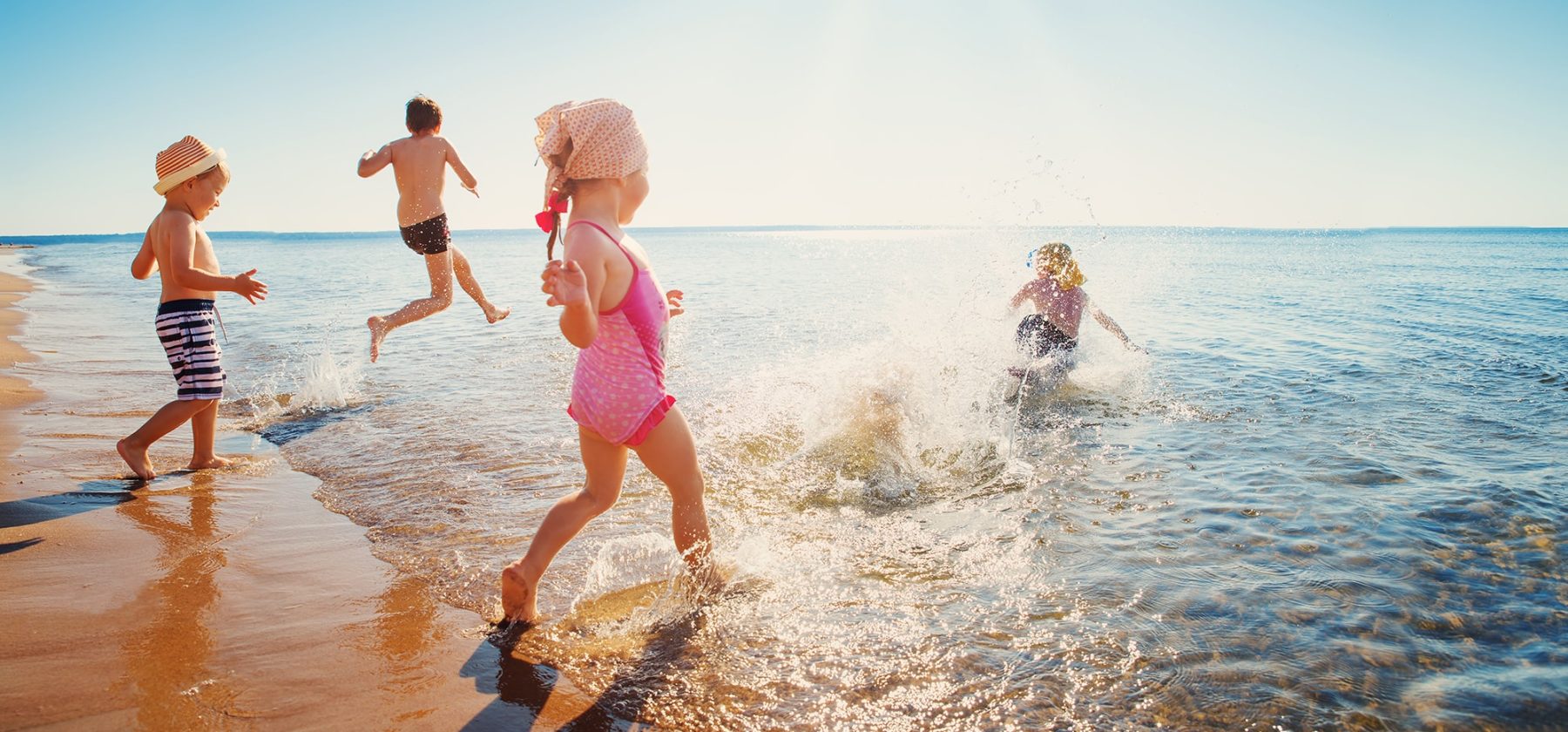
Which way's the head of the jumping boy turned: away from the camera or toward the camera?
away from the camera

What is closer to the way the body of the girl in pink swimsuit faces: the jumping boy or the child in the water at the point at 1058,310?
the child in the water

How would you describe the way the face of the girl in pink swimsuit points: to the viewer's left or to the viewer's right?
to the viewer's right

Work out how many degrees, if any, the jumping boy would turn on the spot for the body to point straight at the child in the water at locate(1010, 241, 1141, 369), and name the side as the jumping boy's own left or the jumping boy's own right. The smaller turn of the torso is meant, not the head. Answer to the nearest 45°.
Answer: approximately 45° to the jumping boy's own right

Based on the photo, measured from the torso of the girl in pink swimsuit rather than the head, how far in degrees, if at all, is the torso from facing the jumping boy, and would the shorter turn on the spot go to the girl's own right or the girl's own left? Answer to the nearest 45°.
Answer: approximately 90° to the girl's own left

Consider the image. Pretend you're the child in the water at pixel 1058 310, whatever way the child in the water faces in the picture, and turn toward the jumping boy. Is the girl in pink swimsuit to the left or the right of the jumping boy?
left

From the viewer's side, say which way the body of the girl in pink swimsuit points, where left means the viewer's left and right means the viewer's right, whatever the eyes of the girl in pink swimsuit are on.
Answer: facing to the right of the viewer

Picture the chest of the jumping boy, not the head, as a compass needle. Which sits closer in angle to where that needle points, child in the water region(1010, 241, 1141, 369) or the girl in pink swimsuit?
the child in the water

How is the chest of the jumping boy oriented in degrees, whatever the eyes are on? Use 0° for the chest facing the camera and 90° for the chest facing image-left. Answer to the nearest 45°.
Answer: approximately 225°
